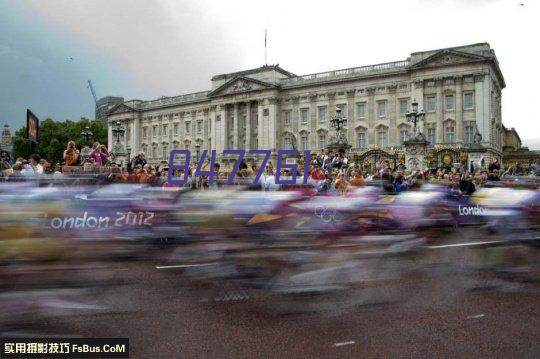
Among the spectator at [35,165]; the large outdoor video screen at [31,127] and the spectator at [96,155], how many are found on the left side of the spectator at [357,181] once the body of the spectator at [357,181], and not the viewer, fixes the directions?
0

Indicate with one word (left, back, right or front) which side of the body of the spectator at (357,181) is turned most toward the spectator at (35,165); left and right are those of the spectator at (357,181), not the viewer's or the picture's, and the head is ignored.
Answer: right

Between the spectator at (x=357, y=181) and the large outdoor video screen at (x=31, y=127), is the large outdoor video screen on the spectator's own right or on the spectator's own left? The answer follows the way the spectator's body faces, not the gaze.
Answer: on the spectator's own right

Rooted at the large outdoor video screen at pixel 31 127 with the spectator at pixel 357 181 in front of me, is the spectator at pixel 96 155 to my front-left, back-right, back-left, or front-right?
front-right

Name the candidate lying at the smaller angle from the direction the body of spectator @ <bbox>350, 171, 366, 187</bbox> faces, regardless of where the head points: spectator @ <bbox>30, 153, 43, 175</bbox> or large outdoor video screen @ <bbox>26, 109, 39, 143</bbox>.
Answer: the spectator

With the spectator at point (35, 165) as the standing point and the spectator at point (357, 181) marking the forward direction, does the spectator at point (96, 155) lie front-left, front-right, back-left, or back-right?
front-left

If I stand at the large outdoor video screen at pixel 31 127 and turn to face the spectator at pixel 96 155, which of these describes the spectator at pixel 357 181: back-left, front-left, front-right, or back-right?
front-left

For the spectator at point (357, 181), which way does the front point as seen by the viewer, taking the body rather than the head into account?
toward the camera

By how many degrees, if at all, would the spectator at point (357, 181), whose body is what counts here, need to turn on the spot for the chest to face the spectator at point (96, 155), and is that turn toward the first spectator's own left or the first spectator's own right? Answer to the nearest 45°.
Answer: approximately 90° to the first spectator's own right
